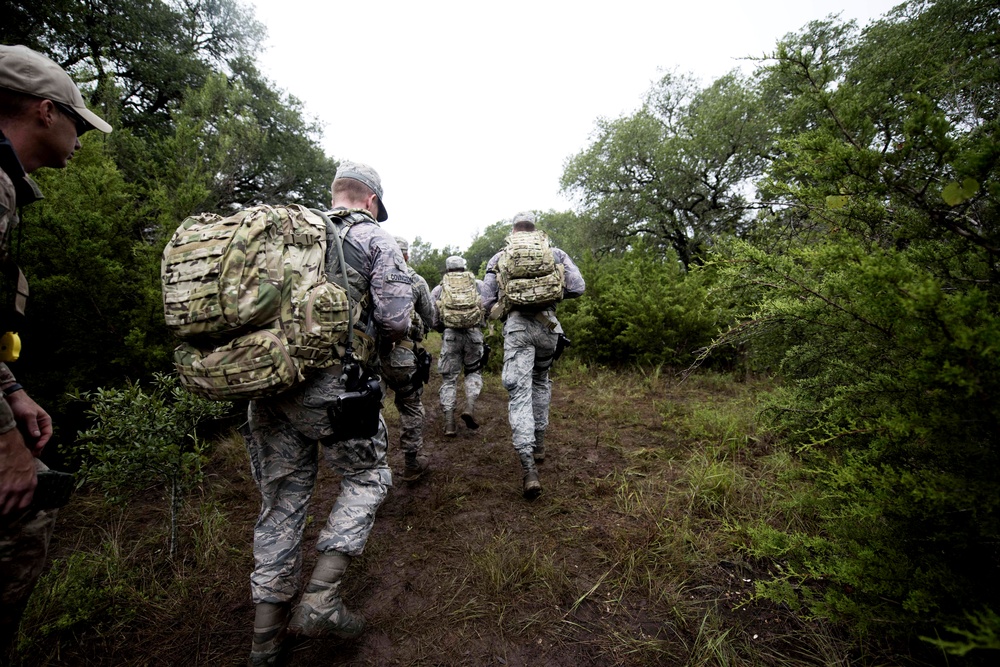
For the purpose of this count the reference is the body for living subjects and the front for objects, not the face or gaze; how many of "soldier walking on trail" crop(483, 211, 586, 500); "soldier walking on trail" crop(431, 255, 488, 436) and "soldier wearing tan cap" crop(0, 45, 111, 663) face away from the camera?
2

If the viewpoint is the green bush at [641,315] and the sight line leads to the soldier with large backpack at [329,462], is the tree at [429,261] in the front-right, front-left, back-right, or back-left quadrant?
back-right

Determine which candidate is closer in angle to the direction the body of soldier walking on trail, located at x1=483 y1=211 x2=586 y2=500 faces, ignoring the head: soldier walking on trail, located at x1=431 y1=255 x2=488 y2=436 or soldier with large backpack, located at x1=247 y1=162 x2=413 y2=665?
the soldier walking on trail

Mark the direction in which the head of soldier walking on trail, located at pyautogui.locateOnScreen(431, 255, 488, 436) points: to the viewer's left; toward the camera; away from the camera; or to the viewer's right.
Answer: away from the camera

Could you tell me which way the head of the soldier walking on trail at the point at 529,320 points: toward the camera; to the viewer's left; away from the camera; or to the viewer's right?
away from the camera

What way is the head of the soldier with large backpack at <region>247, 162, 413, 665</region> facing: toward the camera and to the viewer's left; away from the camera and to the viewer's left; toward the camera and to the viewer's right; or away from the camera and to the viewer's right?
away from the camera and to the viewer's right

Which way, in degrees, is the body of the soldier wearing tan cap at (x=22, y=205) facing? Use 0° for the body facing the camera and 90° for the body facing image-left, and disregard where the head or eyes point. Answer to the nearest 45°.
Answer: approximately 270°

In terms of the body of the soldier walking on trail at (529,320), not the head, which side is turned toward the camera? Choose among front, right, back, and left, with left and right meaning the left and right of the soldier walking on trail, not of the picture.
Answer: back

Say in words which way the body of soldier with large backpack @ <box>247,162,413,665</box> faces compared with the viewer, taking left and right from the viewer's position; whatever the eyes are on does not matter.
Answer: facing away from the viewer and to the right of the viewer

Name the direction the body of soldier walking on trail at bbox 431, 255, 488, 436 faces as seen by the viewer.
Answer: away from the camera

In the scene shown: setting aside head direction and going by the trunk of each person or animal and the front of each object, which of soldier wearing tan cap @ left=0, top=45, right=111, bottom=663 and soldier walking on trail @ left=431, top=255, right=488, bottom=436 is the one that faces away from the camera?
the soldier walking on trail

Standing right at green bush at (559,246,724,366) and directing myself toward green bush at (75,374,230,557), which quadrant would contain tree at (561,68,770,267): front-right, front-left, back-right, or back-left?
back-right
